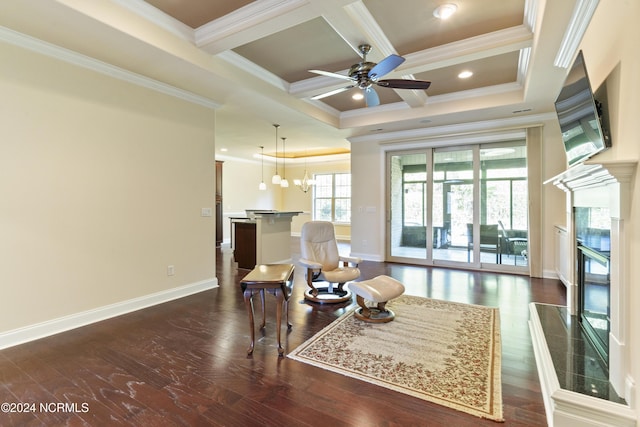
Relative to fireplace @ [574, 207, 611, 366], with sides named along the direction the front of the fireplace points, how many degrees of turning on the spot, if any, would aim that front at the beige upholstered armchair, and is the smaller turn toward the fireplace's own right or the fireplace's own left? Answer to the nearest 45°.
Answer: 0° — it already faces it

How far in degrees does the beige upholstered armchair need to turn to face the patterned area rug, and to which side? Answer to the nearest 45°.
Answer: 0° — it already faces it

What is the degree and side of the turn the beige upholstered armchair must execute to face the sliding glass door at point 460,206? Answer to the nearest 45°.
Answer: approximately 90° to its left

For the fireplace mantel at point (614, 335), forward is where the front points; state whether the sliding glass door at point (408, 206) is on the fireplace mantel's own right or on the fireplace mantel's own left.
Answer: on the fireplace mantel's own right

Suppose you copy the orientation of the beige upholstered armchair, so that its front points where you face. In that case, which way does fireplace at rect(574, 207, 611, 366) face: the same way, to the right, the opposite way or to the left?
the opposite way

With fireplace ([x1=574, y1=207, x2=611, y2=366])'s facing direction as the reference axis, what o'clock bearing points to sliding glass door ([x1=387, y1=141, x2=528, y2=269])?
The sliding glass door is roughly at 2 o'clock from the fireplace.

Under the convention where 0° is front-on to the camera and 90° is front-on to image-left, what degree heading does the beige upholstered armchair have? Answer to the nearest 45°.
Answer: approximately 315°

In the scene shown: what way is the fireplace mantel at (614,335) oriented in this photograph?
to the viewer's left

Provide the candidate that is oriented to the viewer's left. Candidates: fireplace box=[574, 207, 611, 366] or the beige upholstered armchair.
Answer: the fireplace

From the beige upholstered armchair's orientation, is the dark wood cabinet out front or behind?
behind
